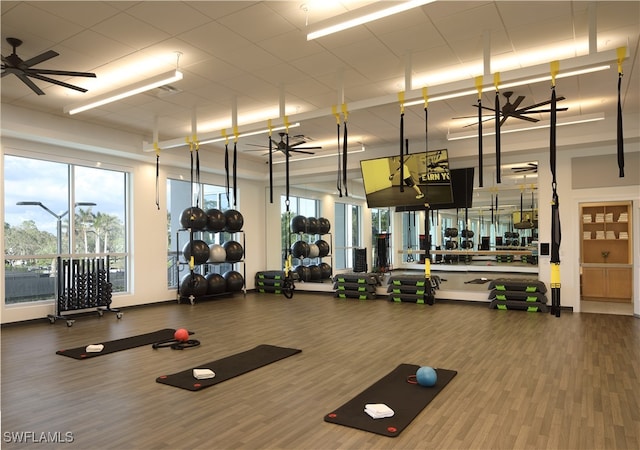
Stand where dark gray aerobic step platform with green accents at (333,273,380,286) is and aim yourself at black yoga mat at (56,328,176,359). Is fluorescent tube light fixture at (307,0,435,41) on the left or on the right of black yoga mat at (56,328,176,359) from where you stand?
left

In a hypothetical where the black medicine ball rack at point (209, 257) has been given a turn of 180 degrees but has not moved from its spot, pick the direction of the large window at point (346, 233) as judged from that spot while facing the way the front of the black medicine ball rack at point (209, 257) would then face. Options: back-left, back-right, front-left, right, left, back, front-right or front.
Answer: right

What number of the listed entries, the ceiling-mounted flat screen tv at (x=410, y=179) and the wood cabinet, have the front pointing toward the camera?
2

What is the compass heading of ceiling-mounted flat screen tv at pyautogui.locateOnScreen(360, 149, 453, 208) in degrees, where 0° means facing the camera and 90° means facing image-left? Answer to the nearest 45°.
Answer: approximately 0°

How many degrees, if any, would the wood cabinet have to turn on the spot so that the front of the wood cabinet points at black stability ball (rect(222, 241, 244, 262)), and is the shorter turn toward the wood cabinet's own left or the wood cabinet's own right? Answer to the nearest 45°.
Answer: approximately 45° to the wood cabinet's own right

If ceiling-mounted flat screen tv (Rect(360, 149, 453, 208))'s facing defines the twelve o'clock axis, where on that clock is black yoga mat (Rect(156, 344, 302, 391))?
The black yoga mat is roughly at 1 o'clock from the ceiling-mounted flat screen tv.

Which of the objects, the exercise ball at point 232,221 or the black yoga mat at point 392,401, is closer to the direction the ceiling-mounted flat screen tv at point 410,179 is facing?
the black yoga mat

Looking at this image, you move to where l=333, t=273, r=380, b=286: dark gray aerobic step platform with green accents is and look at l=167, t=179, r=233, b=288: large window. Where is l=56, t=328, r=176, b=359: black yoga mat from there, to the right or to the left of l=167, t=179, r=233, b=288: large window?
left

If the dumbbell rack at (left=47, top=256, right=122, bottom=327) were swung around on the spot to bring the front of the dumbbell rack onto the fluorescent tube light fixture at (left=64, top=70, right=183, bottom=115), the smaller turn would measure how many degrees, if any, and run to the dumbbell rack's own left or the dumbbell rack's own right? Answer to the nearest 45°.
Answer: approximately 45° to the dumbbell rack's own right

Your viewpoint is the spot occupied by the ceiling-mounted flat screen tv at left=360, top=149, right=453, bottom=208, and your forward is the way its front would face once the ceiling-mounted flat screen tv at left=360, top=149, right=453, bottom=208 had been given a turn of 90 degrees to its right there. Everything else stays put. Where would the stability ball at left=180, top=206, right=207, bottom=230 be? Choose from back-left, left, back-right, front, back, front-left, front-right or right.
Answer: front

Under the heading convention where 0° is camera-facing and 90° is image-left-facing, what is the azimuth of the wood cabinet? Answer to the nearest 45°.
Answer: approximately 0°
